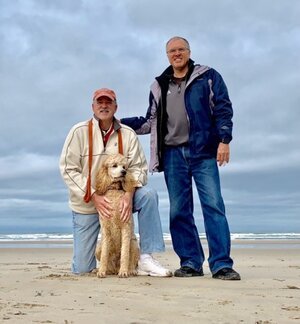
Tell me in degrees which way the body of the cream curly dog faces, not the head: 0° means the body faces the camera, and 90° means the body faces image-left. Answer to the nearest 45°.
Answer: approximately 0°

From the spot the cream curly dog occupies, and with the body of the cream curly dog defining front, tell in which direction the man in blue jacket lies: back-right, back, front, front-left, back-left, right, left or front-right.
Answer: left

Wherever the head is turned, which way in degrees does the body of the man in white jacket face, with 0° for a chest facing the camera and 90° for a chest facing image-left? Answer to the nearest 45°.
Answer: approximately 0°

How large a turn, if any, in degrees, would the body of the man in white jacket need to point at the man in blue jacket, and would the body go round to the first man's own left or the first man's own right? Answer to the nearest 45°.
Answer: approximately 90° to the first man's own left

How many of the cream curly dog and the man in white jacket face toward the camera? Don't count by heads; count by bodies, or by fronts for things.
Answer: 2
